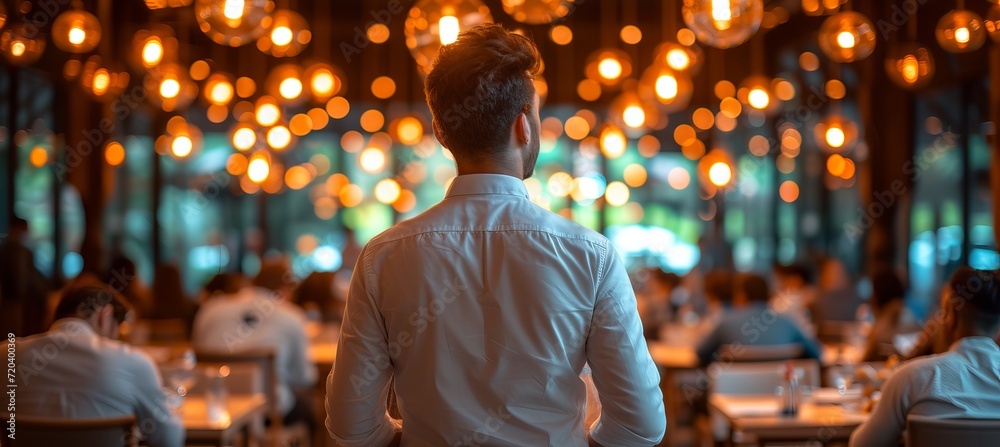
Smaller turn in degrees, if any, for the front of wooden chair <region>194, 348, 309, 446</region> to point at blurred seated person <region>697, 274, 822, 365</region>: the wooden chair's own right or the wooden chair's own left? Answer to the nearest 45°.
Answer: approximately 45° to the wooden chair's own right

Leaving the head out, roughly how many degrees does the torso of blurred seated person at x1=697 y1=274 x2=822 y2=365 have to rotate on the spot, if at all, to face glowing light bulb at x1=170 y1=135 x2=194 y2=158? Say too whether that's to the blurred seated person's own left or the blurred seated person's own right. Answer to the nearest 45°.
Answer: approximately 90° to the blurred seated person's own left

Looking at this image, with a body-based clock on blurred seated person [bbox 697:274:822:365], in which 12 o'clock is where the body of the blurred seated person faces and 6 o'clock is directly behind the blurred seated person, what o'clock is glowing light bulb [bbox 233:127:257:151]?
The glowing light bulb is roughly at 9 o'clock from the blurred seated person.

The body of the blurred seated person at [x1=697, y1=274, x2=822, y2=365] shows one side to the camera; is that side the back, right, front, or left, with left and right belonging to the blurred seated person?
back

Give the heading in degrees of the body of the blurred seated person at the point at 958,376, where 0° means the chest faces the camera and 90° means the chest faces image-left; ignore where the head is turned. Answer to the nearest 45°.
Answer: approximately 180°

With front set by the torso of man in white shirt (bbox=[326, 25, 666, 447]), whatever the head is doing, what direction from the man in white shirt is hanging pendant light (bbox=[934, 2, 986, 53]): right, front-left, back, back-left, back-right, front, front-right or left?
front-right

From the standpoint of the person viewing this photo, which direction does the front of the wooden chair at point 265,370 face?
facing away from the viewer and to the right of the viewer

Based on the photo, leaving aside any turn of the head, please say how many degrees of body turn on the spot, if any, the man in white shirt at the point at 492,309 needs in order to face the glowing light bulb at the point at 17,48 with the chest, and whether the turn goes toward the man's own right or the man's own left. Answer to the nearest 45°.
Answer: approximately 45° to the man's own left

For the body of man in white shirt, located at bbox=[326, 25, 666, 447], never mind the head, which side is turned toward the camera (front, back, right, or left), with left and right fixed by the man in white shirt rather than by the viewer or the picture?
back
